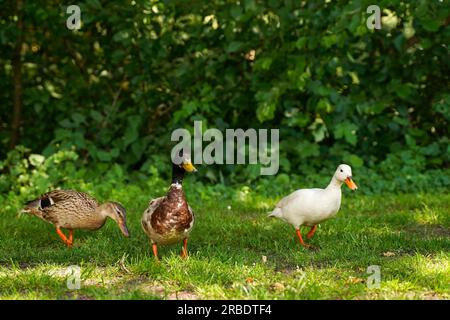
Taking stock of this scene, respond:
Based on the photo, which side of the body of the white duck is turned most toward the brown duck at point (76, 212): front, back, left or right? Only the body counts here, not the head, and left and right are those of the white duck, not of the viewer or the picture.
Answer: back

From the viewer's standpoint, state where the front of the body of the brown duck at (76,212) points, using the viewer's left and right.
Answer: facing to the right of the viewer

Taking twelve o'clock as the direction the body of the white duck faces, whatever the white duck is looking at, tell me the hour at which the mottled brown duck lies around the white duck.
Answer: The mottled brown duck is roughly at 5 o'clock from the white duck.

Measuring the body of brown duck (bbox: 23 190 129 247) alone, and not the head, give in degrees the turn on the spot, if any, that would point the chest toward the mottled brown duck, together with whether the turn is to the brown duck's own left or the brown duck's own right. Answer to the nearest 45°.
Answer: approximately 45° to the brown duck's own right

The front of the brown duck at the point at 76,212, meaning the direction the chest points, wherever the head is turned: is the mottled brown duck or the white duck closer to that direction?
the white duck

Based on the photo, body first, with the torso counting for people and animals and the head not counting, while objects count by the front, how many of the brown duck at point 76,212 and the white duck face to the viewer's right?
2

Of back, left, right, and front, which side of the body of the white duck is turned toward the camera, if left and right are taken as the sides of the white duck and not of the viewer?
right
